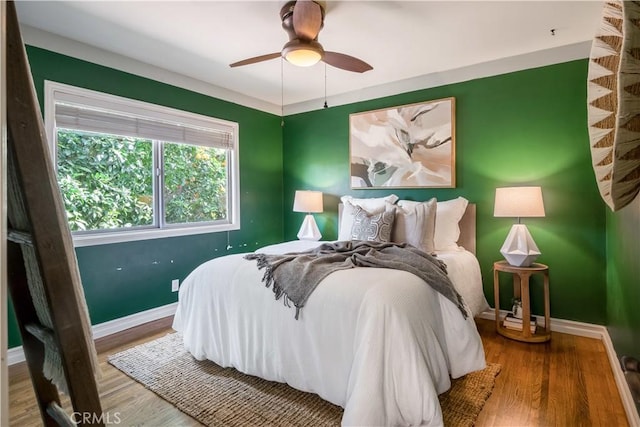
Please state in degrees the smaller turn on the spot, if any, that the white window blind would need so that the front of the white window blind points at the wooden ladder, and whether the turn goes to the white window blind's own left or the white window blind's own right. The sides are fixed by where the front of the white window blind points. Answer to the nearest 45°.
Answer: approximately 45° to the white window blind's own right

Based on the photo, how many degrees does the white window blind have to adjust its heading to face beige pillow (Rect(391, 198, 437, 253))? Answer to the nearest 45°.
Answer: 0° — it already faces it

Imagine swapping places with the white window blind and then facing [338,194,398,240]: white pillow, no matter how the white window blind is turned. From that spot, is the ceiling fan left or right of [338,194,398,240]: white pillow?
right

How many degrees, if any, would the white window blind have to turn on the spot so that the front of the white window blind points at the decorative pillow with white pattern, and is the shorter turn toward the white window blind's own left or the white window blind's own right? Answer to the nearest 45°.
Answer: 0° — it already faces it

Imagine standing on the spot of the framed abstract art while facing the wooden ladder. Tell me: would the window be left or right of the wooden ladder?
right

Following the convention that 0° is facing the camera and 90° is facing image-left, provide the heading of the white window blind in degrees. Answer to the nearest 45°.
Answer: approximately 315°

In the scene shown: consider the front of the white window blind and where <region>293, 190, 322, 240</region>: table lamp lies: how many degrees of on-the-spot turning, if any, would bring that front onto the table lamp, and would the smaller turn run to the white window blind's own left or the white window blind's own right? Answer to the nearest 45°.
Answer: approximately 45° to the white window blind's own left

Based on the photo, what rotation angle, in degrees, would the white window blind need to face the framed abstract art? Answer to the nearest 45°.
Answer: approximately 45° to its left

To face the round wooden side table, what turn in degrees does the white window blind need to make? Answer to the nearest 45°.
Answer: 0° — it already faces it
